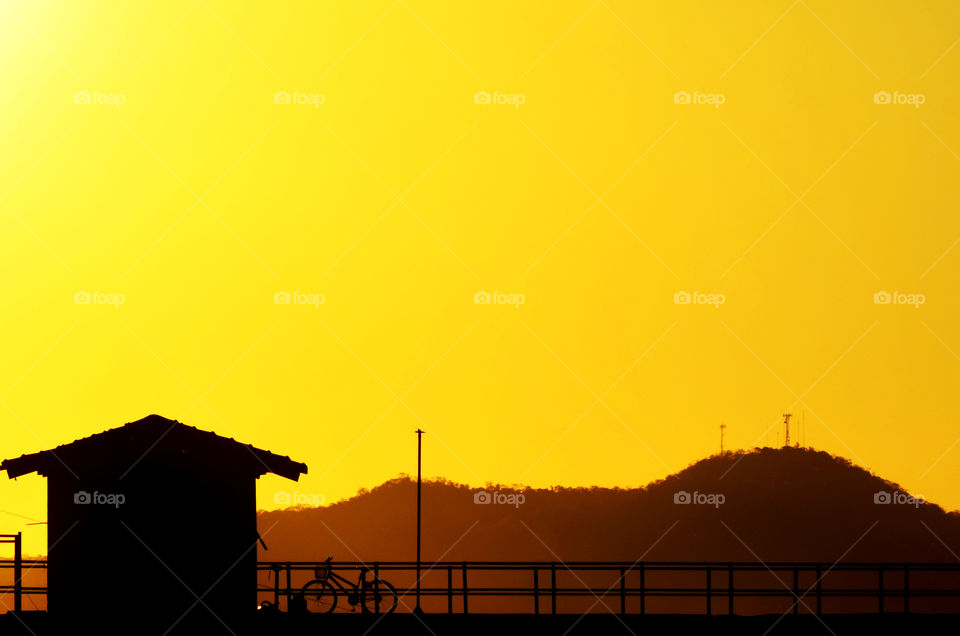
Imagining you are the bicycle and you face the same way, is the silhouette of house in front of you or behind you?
in front

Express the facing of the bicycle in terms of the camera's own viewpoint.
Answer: facing to the left of the viewer
